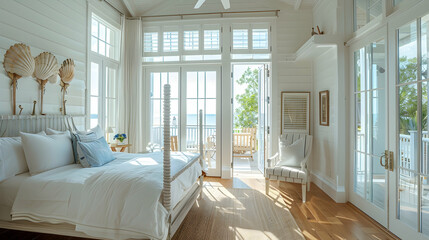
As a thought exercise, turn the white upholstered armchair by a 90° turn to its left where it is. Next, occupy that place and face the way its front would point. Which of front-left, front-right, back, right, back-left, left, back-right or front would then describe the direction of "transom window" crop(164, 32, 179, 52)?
back-right

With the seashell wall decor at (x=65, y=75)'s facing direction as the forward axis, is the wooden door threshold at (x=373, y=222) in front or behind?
in front

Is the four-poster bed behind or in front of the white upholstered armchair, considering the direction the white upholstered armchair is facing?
in front

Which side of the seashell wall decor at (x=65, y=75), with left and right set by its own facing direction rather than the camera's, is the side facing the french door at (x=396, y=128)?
front

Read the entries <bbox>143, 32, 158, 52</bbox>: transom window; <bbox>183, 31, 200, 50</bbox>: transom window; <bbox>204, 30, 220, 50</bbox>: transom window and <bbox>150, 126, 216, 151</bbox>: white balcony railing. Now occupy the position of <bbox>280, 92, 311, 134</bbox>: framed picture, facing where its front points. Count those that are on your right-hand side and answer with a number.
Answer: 4

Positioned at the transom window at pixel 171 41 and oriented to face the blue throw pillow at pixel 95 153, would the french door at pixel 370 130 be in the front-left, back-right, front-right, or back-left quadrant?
front-left

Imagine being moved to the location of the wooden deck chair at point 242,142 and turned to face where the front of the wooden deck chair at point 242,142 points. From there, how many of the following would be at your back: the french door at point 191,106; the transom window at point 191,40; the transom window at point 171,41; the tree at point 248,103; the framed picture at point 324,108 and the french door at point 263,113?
1

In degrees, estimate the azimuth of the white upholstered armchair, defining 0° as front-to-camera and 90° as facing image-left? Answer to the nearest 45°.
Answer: approximately 45°

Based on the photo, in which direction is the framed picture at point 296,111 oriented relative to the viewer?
toward the camera

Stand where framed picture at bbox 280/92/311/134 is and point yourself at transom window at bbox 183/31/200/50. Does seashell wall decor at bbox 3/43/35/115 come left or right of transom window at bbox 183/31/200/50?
left

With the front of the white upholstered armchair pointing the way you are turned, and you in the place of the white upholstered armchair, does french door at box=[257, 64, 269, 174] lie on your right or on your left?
on your right

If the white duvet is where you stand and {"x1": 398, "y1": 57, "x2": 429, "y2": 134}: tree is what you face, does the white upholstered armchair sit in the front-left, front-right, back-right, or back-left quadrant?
front-left

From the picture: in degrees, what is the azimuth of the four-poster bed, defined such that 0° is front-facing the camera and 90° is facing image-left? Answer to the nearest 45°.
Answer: approximately 315°

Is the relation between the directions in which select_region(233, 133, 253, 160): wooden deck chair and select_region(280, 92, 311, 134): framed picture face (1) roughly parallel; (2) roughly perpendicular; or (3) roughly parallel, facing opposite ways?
roughly parallel
